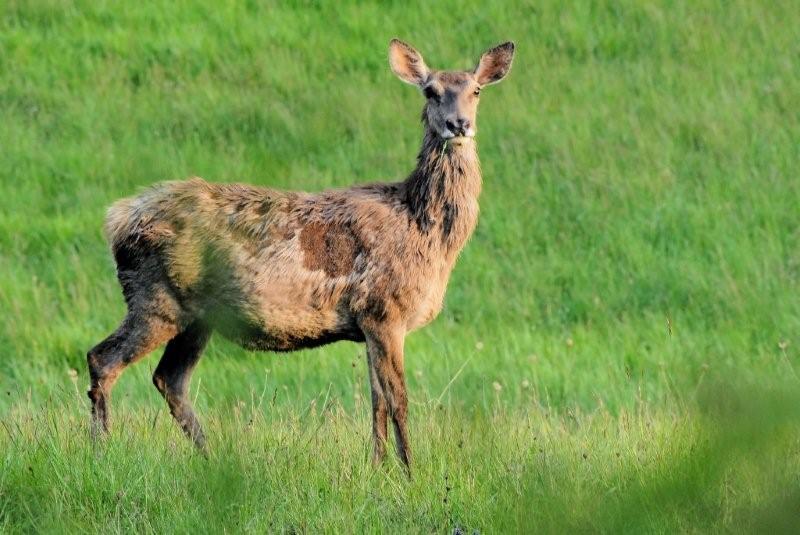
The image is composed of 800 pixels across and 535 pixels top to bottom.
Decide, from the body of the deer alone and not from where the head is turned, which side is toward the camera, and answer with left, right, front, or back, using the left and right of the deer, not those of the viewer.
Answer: right
